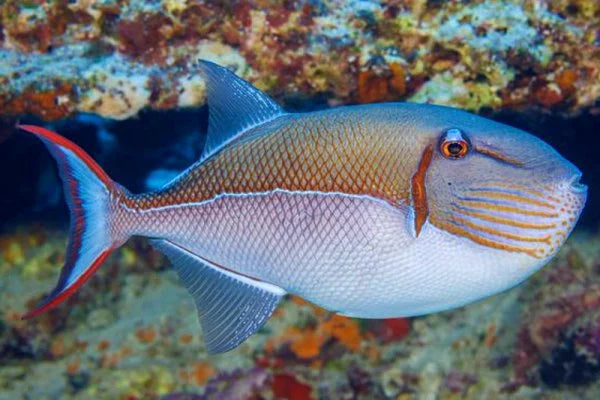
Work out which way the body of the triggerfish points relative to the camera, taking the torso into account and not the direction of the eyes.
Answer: to the viewer's right

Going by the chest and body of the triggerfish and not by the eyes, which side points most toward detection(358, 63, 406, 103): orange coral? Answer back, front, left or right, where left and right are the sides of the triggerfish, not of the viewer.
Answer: left

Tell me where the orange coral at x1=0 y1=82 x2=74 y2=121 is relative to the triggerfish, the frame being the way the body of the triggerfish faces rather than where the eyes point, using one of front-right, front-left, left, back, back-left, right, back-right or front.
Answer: back-left

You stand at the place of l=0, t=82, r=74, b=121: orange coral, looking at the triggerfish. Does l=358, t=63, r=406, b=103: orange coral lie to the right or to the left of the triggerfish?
left
